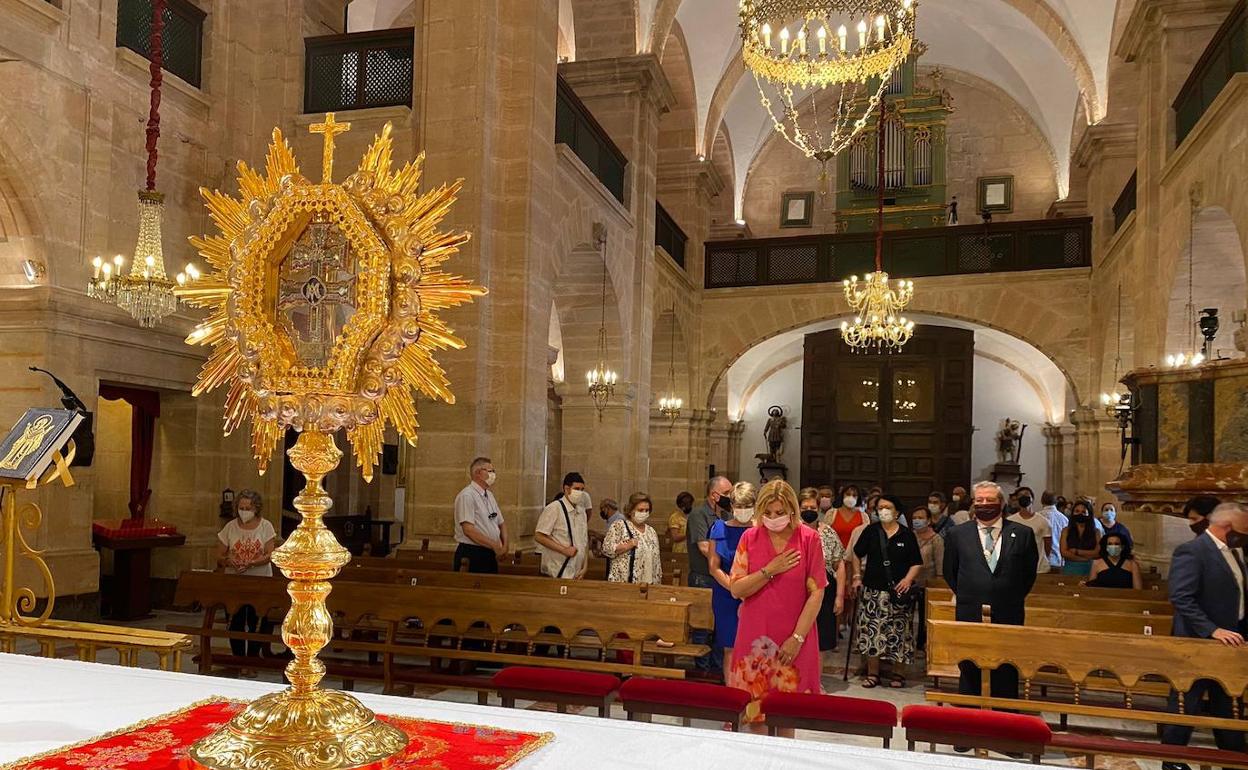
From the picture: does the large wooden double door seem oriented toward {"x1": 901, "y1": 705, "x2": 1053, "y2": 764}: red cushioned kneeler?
yes

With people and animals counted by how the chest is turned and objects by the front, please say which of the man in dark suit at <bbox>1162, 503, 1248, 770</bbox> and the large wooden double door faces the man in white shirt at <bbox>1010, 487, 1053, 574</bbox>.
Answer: the large wooden double door

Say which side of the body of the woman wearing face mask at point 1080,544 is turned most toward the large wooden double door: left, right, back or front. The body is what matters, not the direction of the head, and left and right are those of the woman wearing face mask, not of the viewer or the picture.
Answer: back

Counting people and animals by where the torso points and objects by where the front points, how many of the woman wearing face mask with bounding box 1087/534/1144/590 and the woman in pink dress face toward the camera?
2

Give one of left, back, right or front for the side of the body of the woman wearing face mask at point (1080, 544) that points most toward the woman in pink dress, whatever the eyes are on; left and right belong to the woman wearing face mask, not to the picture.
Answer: front
